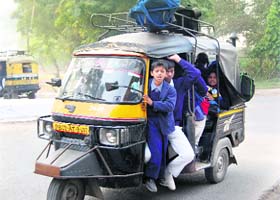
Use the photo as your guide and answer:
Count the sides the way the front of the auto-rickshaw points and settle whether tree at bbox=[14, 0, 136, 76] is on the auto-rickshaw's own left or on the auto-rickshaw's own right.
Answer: on the auto-rickshaw's own right

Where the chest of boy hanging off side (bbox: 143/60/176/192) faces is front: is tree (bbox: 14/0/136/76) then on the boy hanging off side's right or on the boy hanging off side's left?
on the boy hanging off side's right

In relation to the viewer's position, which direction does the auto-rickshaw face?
facing the viewer and to the left of the viewer

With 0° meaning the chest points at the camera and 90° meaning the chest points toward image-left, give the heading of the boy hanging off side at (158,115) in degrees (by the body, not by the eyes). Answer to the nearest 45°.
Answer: approximately 45°

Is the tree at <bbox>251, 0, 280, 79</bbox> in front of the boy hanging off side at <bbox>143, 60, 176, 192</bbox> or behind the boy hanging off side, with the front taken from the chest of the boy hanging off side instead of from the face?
behind
